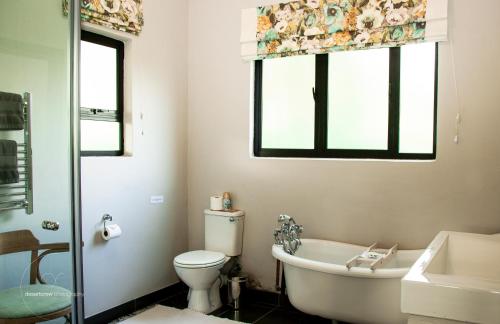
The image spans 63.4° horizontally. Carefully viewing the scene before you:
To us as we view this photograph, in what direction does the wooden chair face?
facing the viewer and to the right of the viewer

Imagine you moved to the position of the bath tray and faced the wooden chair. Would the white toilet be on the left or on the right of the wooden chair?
right

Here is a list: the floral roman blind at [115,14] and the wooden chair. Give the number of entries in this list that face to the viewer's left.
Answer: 0

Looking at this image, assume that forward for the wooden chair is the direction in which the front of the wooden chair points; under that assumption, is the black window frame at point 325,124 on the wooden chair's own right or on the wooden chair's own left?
on the wooden chair's own left

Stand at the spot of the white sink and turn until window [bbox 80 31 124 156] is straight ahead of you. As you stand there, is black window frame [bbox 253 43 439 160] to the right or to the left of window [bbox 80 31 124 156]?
right

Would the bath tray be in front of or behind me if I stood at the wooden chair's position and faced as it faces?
in front

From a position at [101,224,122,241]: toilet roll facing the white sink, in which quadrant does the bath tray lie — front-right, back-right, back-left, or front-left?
front-left

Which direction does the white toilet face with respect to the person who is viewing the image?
facing the viewer and to the left of the viewer

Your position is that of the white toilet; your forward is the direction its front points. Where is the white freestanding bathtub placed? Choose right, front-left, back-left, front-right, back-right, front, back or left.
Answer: left

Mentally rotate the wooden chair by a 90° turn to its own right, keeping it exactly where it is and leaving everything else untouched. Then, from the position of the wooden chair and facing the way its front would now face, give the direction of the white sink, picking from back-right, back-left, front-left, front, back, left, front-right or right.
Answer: left

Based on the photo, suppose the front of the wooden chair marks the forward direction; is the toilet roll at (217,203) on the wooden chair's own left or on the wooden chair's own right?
on the wooden chair's own left

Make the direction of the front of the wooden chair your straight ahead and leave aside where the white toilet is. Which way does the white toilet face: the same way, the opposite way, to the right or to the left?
to the right
